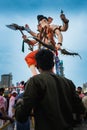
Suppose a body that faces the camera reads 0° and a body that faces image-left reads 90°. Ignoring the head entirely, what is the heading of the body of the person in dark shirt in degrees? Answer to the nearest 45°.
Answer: approximately 180°

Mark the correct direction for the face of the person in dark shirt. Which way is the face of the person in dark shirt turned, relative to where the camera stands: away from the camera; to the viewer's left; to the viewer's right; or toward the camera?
away from the camera
